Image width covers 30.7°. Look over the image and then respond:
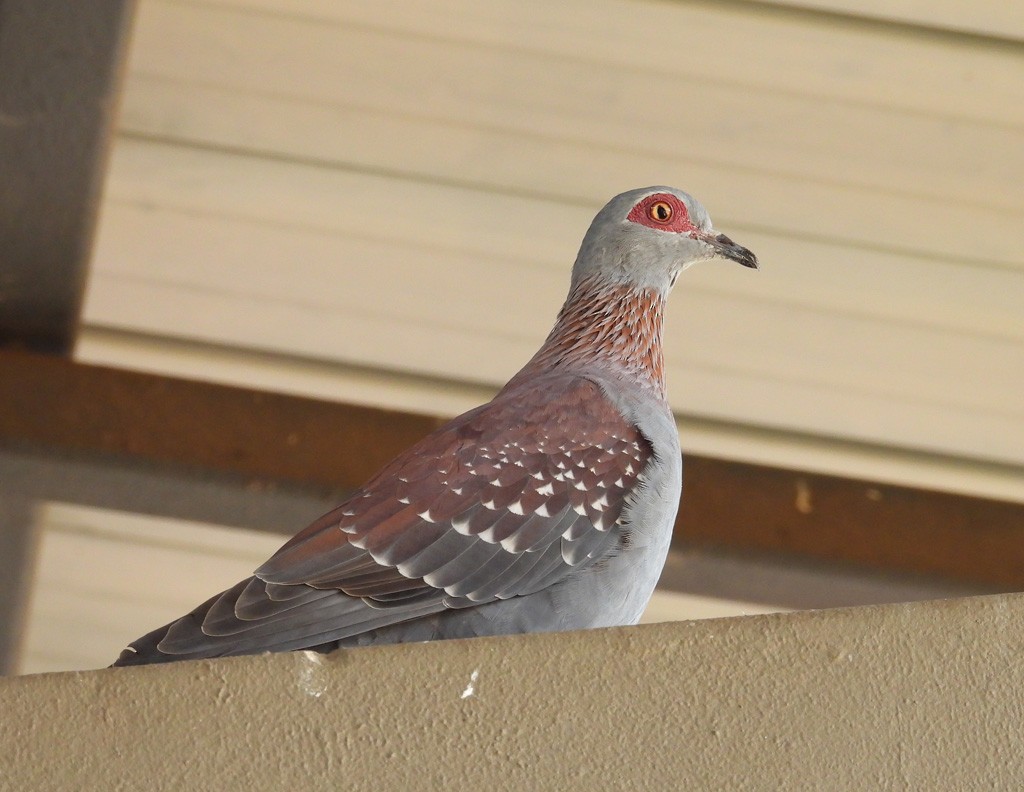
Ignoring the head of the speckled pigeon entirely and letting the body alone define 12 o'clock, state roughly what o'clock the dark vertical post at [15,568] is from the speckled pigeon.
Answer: The dark vertical post is roughly at 8 o'clock from the speckled pigeon.

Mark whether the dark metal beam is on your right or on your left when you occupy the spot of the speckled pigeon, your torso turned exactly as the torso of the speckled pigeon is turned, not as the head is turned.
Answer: on your left

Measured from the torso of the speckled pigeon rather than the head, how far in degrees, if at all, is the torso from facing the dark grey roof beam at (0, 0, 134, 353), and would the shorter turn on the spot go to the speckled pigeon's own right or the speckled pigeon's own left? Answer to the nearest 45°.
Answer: approximately 135° to the speckled pigeon's own left

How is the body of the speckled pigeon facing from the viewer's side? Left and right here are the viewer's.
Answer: facing to the right of the viewer
